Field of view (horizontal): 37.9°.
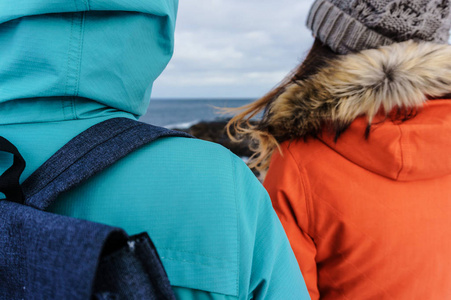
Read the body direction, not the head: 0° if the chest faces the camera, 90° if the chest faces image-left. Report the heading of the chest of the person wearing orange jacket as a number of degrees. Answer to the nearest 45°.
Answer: approximately 180°

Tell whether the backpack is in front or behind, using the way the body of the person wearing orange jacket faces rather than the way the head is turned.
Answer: behind

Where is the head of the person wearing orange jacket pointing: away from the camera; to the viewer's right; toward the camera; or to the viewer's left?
away from the camera
